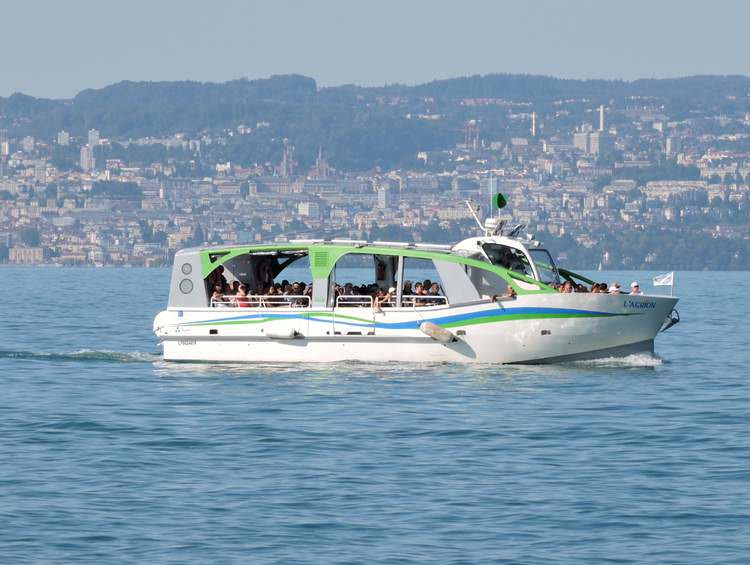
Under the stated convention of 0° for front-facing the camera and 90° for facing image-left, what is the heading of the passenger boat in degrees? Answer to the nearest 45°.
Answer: approximately 270°
